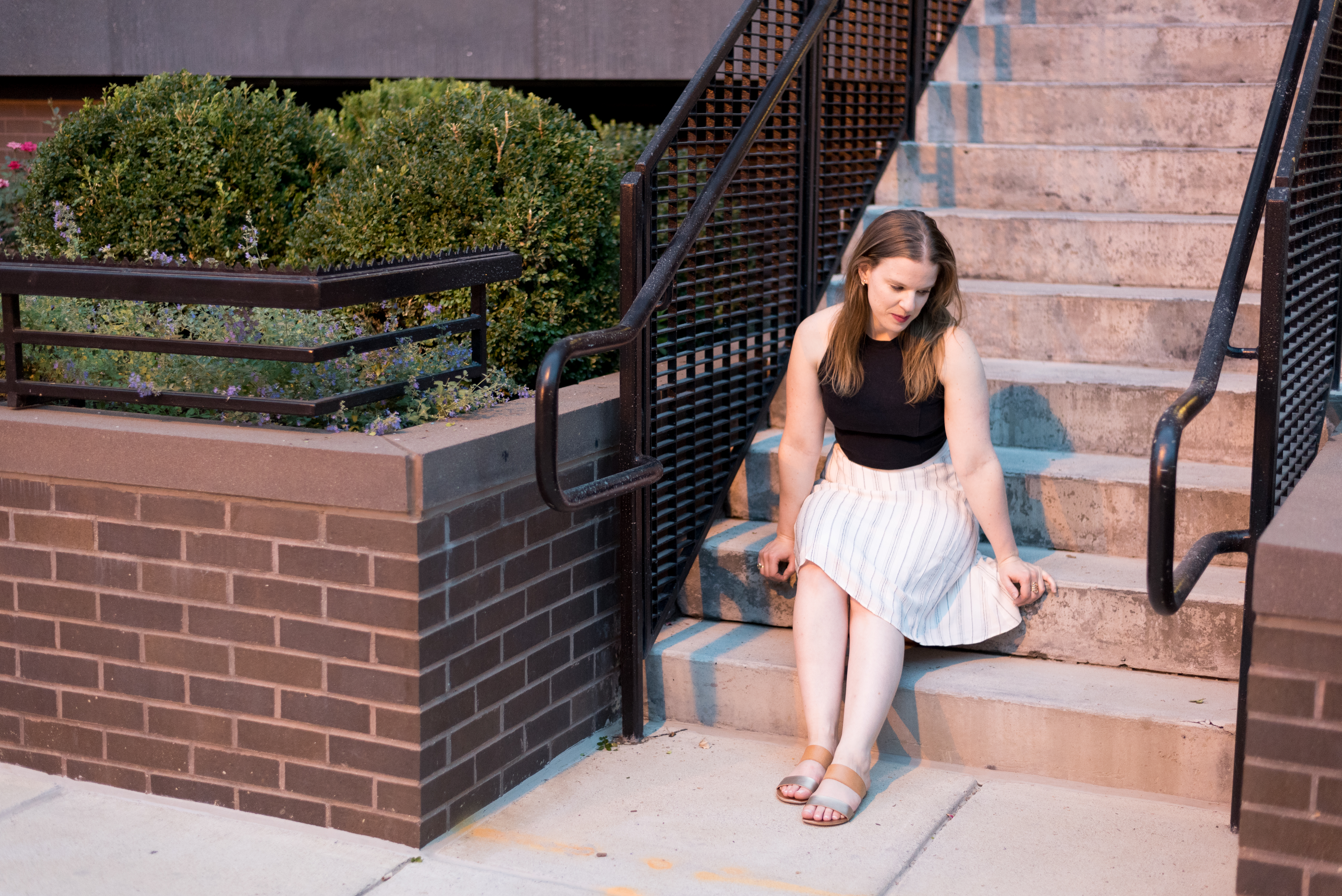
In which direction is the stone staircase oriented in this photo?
toward the camera

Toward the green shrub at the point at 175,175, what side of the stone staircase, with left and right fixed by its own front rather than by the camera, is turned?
right

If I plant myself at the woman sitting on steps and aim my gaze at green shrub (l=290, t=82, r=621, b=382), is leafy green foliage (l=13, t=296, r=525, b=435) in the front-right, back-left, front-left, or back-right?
front-left

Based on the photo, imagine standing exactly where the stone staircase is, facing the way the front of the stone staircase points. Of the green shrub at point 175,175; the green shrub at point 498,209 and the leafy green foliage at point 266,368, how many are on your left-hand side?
0

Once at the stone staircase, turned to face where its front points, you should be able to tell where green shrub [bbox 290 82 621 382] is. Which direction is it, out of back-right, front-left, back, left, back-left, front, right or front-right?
right

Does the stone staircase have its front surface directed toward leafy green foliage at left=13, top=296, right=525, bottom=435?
no

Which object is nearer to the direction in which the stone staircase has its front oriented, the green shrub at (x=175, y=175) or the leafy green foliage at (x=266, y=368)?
the leafy green foliage

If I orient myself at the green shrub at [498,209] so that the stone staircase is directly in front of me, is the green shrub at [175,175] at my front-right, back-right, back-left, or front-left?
back-left
